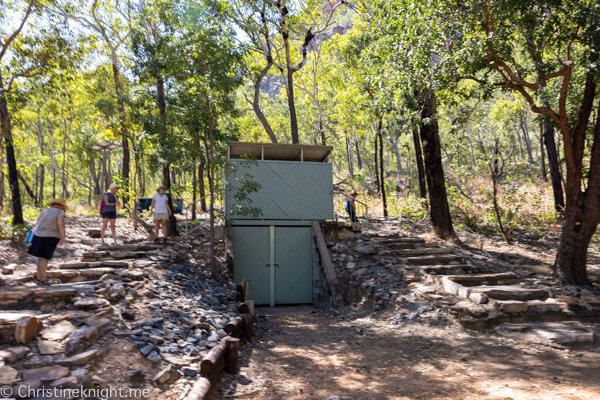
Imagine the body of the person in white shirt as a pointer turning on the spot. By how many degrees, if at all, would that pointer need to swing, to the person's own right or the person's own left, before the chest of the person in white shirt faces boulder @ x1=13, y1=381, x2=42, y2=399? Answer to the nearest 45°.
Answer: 0° — they already face it

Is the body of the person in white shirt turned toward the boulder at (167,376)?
yes

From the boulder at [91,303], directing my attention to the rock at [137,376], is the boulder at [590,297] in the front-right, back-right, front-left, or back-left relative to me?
front-left

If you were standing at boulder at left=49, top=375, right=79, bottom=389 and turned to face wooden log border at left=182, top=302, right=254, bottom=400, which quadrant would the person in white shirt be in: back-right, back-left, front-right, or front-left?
front-left

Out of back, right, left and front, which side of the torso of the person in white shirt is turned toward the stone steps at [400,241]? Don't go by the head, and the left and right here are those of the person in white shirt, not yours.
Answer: left

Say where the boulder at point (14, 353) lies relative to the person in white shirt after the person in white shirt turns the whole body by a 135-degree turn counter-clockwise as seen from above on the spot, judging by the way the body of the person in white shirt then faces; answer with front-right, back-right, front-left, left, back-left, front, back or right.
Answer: back-right

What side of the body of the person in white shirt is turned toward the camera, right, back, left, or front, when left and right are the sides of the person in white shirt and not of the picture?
front

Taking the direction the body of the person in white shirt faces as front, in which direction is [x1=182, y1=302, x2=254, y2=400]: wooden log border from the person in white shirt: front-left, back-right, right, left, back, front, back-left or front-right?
front

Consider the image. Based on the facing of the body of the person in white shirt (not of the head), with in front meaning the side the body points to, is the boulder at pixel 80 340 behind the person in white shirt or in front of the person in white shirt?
in front

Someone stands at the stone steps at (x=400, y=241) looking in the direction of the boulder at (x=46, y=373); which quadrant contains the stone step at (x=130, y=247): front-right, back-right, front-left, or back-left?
front-right

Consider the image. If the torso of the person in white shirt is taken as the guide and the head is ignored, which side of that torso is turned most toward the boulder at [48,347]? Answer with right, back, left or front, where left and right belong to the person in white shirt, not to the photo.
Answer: front

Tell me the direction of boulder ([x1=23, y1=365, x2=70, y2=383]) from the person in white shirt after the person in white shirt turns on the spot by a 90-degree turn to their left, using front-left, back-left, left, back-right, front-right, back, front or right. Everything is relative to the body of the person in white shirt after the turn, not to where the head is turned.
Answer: right

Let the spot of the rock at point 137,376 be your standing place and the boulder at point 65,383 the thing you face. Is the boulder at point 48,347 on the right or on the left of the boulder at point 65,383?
right

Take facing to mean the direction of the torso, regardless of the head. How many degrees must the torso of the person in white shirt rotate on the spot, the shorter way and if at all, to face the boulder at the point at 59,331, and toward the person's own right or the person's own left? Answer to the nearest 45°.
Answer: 0° — they already face it

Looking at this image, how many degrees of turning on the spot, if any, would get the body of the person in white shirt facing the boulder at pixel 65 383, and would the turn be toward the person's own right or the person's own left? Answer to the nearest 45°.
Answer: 0° — they already face it

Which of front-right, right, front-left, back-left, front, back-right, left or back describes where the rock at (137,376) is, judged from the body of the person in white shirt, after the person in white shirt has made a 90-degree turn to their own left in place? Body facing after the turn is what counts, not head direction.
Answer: right
